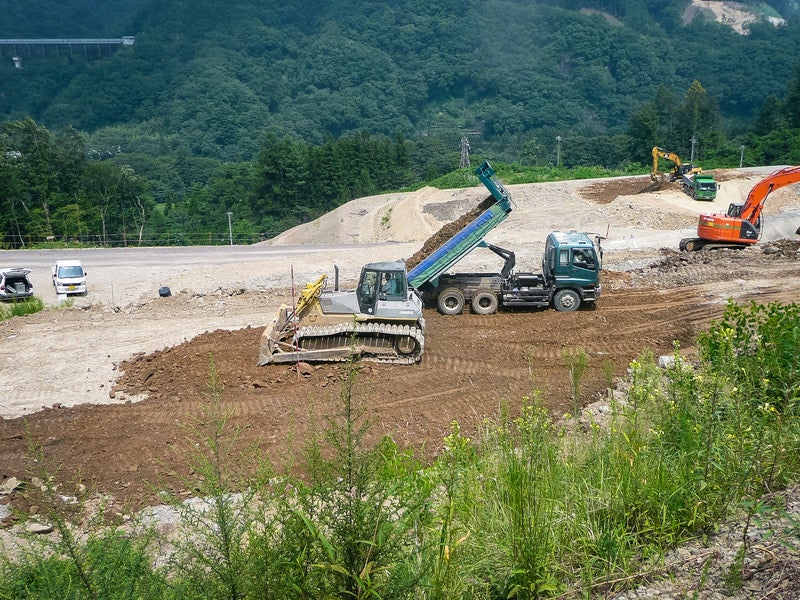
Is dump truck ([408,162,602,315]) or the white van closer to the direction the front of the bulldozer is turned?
the white van

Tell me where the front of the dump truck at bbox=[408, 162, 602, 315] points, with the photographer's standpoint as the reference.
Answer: facing to the right of the viewer

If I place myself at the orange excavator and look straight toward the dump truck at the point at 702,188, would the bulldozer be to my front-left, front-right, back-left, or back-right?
back-left

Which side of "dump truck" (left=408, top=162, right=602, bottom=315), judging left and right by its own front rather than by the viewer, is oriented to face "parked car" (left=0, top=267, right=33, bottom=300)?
back

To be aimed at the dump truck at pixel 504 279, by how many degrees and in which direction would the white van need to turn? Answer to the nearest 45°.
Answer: approximately 45° to its left

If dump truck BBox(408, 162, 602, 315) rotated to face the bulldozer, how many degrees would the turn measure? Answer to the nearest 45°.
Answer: approximately 135° to its right

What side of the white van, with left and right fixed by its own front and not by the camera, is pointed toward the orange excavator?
left

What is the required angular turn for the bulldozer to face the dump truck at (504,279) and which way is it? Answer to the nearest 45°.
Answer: approximately 135° to its right

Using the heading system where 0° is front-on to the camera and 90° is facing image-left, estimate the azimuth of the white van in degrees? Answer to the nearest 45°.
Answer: approximately 0°

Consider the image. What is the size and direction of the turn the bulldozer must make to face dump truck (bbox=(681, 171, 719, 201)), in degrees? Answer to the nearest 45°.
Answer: approximately 135° to its right

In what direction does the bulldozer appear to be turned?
to the viewer's left
